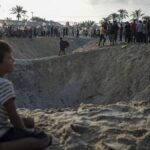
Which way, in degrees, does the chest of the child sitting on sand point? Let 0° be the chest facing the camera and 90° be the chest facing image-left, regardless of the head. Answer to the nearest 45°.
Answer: approximately 270°

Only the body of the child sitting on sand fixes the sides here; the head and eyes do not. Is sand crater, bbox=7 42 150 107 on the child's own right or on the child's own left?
on the child's own left
